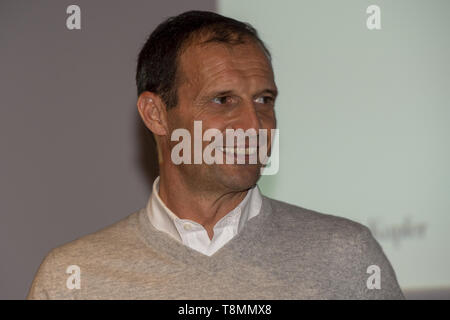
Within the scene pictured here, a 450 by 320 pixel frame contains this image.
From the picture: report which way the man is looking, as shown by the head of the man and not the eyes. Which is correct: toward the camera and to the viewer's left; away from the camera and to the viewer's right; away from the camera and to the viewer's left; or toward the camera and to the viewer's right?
toward the camera and to the viewer's right

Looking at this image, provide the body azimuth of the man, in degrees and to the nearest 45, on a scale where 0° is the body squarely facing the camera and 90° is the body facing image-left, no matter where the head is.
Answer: approximately 0°
